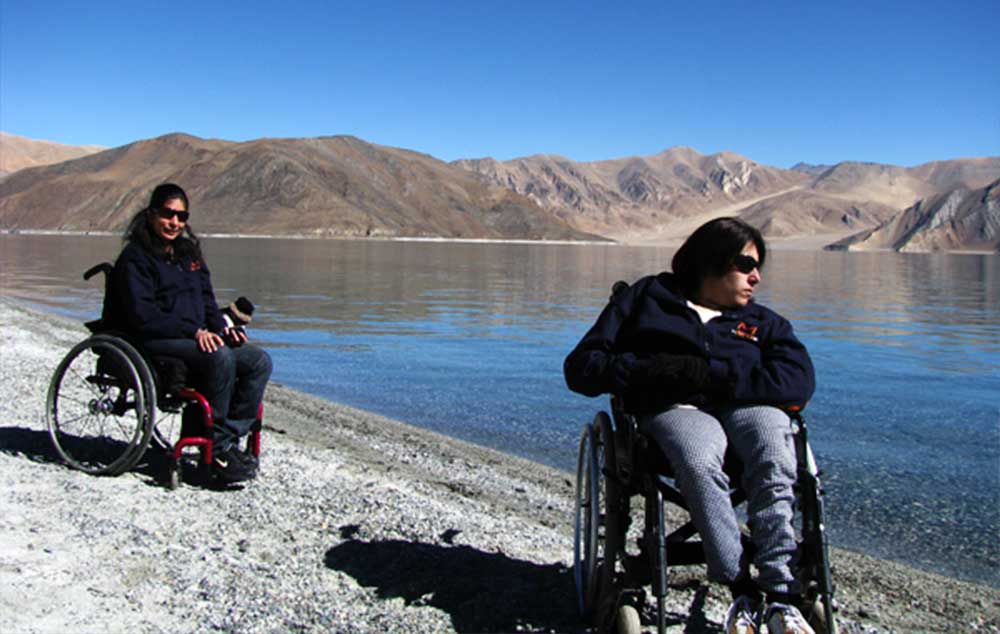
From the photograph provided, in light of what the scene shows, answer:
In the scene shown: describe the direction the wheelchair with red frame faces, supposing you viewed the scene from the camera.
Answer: facing the viewer and to the right of the viewer

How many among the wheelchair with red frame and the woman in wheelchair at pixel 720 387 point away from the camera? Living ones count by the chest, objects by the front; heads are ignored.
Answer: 0

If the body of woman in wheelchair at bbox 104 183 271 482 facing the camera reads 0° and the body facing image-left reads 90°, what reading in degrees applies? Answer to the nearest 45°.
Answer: approximately 315°

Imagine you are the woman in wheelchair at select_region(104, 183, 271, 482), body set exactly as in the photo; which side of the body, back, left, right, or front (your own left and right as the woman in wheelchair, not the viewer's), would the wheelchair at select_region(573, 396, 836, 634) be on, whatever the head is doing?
front

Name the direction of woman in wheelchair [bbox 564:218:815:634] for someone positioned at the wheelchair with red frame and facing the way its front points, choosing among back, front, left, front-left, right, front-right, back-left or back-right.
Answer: front

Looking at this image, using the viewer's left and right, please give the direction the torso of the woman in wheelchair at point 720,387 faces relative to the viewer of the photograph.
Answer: facing the viewer

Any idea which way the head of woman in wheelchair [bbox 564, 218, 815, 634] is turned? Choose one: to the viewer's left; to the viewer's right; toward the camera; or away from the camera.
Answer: to the viewer's right

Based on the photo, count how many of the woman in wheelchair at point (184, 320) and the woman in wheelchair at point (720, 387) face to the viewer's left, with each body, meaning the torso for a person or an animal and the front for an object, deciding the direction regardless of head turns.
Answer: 0

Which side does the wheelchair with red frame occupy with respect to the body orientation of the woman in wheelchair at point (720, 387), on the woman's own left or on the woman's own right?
on the woman's own right

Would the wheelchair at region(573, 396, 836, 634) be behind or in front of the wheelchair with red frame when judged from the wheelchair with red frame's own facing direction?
in front
